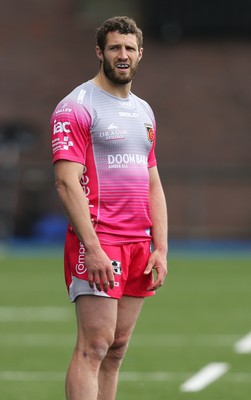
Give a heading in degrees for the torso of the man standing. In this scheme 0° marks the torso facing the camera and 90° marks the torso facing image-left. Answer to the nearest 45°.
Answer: approximately 315°
